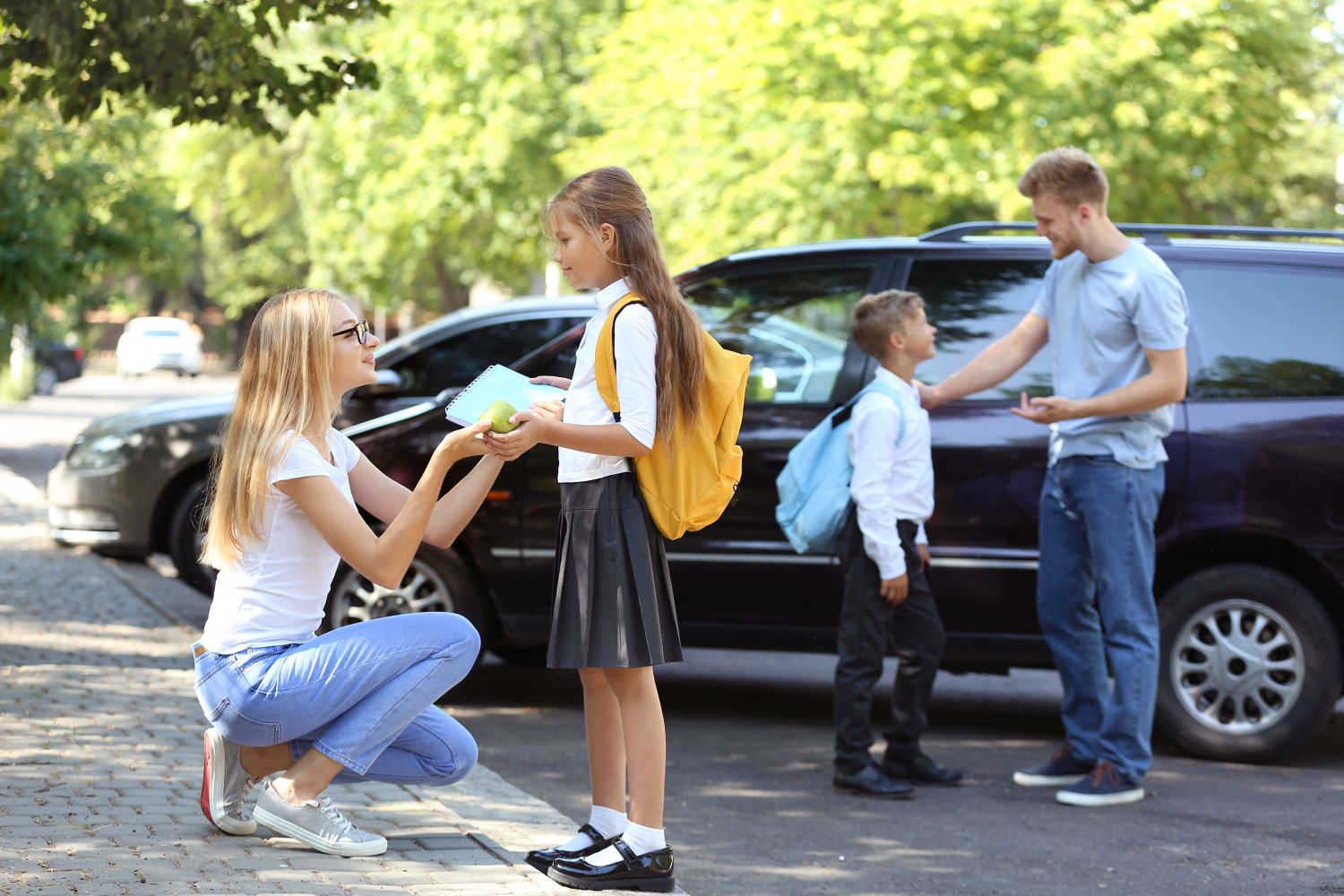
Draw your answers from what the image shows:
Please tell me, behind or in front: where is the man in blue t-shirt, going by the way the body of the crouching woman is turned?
in front

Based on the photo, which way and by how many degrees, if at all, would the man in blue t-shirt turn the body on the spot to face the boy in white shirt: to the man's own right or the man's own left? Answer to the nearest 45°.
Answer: approximately 45° to the man's own right

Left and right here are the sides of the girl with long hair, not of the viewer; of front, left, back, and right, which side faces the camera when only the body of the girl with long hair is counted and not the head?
left

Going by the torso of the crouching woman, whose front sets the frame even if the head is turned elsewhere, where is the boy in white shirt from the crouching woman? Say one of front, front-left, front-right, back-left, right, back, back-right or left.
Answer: front-left

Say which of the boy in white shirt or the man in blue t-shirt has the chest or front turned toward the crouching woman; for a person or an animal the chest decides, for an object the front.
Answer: the man in blue t-shirt

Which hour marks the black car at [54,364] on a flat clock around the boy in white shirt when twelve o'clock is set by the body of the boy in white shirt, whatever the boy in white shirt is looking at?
The black car is roughly at 8 o'clock from the boy in white shirt.

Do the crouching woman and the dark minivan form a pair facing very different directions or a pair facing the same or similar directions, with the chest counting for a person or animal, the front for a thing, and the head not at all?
very different directions

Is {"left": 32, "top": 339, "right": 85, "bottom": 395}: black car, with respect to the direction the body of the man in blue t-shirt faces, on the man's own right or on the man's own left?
on the man's own right

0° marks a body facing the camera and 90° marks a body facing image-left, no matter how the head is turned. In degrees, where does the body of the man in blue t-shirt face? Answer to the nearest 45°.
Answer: approximately 45°

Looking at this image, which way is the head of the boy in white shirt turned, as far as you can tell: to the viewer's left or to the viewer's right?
to the viewer's right

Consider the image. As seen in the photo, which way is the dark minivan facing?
to the viewer's left

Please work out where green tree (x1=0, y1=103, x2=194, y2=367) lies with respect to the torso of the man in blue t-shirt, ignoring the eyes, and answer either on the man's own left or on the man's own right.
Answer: on the man's own right

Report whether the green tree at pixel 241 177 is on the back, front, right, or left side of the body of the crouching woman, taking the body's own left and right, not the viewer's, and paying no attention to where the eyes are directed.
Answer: left

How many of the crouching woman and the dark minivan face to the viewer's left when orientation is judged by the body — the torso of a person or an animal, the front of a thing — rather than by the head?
1

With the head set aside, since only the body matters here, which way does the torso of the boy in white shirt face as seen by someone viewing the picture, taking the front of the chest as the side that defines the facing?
to the viewer's right

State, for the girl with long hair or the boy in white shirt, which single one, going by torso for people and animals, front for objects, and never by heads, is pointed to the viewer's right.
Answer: the boy in white shirt

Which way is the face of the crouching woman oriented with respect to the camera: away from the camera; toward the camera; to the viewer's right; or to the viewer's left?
to the viewer's right
